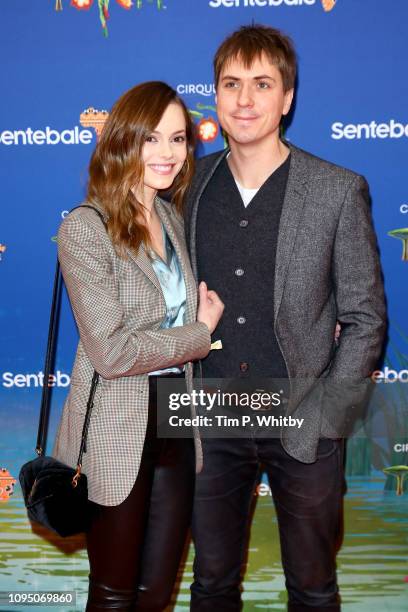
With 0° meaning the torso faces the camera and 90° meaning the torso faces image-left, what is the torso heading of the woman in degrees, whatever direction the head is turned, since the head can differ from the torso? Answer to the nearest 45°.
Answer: approximately 315°
